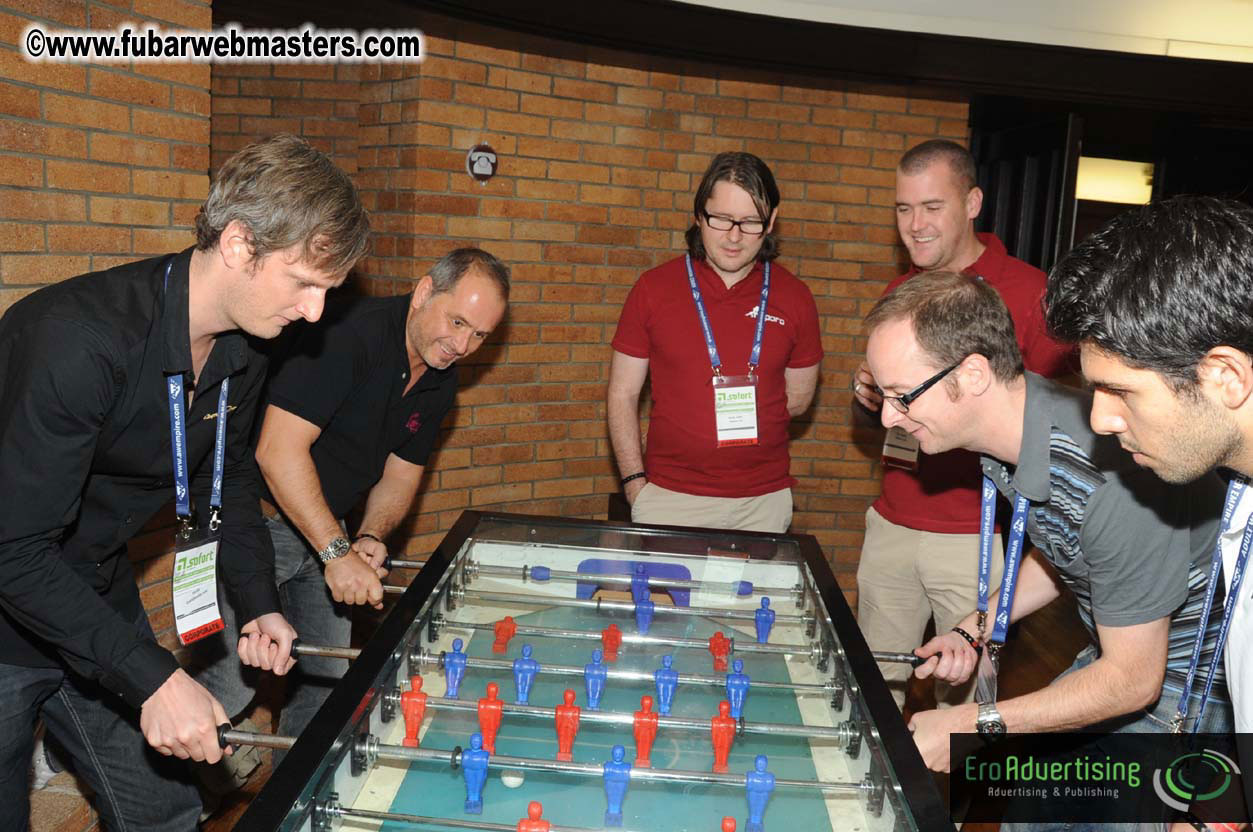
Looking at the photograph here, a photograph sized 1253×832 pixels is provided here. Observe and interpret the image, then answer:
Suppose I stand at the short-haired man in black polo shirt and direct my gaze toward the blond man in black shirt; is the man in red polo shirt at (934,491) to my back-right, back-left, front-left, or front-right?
back-left

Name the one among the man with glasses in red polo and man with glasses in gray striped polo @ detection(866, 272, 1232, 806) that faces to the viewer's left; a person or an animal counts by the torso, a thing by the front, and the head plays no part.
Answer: the man with glasses in gray striped polo

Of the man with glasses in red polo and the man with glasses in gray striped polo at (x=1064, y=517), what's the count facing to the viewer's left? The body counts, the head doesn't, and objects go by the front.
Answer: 1

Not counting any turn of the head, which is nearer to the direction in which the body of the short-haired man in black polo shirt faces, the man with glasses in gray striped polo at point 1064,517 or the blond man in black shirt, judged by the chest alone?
the man with glasses in gray striped polo

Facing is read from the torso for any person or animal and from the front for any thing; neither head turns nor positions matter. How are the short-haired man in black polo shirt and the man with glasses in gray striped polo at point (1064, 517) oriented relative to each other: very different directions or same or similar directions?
very different directions

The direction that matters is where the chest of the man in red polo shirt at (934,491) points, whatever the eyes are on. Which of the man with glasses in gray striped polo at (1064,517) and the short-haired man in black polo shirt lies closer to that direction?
the short-haired man in black polo shirt

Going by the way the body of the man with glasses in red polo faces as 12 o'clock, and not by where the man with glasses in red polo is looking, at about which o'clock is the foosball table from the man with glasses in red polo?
The foosball table is roughly at 12 o'clock from the man with glasses in red polo.

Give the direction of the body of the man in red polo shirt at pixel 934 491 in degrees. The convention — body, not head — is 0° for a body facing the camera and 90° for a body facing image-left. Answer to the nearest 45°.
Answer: approximately 45°

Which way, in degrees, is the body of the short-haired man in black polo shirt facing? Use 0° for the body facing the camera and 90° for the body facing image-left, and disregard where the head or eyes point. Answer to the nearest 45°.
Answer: approximately 315°

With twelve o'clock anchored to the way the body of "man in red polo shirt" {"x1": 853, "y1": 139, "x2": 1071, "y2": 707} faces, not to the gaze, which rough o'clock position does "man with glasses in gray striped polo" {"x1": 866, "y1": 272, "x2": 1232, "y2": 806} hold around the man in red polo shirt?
The man with glasses in gray striped polo is roughly at 10 o'clock from the man in red polo shirt.
